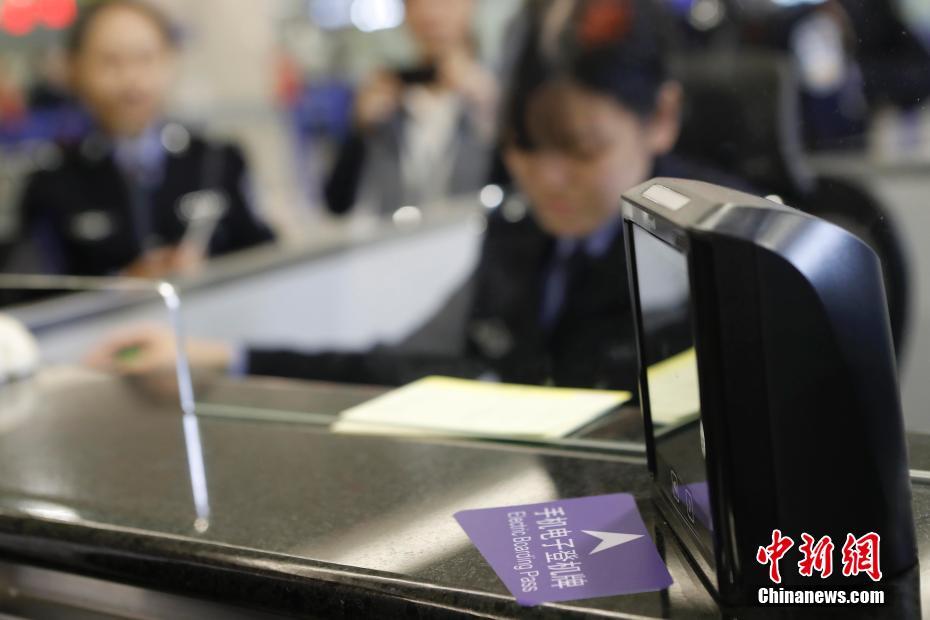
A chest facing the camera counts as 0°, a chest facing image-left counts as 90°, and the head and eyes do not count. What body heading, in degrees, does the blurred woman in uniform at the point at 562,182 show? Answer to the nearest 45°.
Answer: approximately 45°

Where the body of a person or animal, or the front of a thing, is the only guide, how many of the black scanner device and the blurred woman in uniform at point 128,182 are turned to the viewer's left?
1

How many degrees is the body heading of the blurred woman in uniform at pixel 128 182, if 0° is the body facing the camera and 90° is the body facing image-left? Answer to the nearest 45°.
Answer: approximately 0°

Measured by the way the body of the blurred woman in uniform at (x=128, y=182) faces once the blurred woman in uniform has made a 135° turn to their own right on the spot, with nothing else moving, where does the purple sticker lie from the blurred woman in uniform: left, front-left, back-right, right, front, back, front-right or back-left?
back-left

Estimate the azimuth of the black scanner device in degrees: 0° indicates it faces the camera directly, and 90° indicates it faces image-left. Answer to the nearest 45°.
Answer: approximately 90°

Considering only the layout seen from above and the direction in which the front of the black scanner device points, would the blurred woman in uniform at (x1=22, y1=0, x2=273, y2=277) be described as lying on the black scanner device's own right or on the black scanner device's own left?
on the black scanner device's own right

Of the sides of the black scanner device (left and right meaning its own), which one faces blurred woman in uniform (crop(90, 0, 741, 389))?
right
